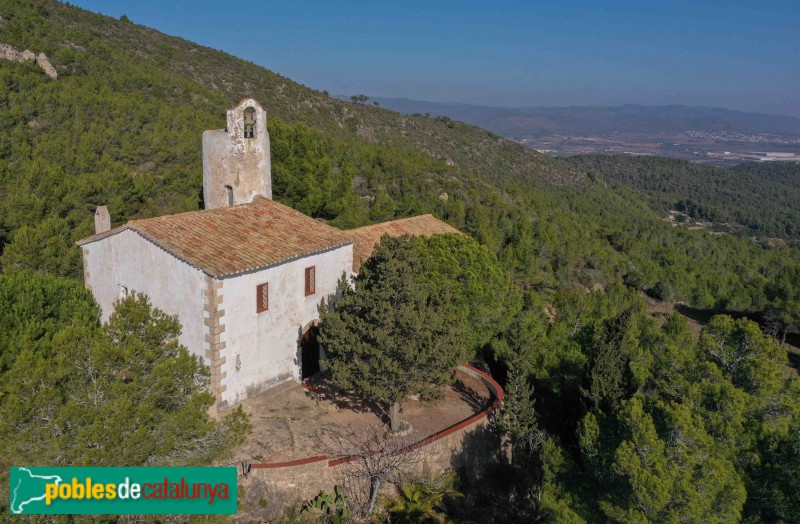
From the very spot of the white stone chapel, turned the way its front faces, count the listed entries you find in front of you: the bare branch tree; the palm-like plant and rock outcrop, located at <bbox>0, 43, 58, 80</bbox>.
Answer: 2

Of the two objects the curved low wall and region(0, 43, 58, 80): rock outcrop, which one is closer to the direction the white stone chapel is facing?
the curved low wall

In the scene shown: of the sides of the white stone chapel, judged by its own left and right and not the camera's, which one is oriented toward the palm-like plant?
front

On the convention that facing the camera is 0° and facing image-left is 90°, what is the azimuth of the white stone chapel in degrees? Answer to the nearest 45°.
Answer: approximately 315°

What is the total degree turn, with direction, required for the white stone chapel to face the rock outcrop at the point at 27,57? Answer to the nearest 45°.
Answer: approximately 180°

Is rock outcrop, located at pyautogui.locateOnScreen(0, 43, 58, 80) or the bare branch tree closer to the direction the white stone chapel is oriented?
the bare branch tree

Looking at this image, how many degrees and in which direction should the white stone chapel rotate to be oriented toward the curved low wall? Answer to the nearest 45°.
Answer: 0° — it already faces it

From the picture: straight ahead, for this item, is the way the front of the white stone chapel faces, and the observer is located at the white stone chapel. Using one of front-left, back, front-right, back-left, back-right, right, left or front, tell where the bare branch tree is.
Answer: front
